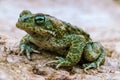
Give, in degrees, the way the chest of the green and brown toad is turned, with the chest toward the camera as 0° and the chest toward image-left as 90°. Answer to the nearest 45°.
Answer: approximately 45°
